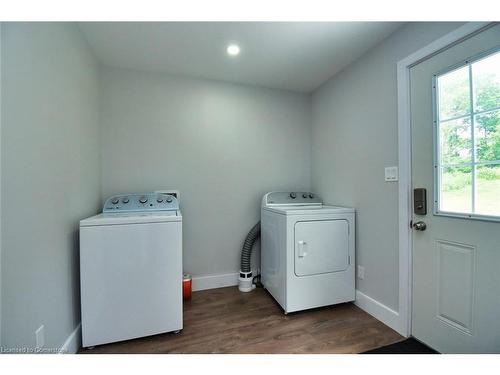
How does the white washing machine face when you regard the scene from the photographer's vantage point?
facing the viewer

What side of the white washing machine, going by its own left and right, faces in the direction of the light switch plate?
left

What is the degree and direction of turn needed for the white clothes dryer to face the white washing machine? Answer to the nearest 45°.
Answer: approximately 90° to its right

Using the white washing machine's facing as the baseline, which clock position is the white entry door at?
The white entry door is roughly at 10 o'clock from the white washing machine.

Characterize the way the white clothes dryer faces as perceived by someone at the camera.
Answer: facing the viewer and to the right of the viewer

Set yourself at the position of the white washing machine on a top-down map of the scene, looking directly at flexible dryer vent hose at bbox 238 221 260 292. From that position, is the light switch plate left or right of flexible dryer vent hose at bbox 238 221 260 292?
right

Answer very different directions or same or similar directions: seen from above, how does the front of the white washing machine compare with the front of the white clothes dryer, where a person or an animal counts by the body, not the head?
same or similar directions

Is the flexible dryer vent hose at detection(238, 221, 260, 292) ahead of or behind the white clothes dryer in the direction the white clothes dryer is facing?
behind

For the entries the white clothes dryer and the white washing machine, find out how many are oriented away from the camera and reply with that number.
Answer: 0
